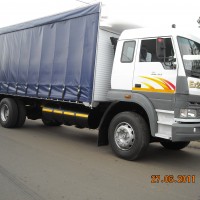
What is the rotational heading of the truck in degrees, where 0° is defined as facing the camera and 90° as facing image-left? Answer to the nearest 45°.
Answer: approximately 315°
